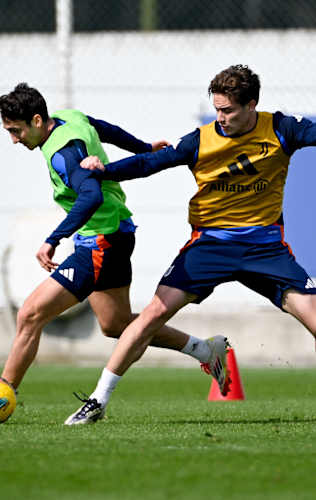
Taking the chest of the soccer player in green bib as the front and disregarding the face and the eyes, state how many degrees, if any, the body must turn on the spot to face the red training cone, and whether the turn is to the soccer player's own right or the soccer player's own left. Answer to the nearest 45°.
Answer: approximately 135° to the soccer player's own right

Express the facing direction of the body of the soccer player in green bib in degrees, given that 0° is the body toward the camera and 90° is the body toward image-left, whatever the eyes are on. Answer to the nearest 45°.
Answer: approximately 90°
